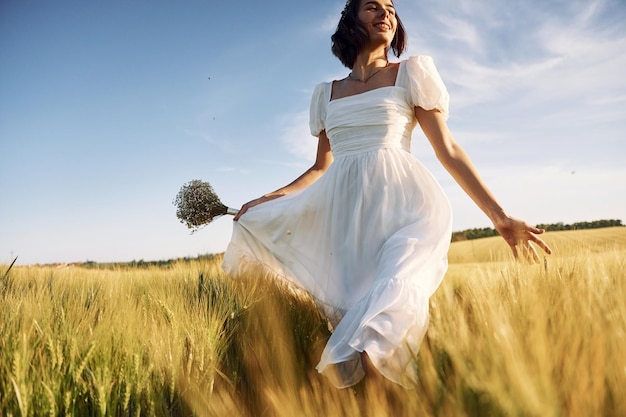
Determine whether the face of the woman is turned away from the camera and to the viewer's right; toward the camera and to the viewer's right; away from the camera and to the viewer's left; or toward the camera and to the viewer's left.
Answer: toward the camera and to the viewer's right

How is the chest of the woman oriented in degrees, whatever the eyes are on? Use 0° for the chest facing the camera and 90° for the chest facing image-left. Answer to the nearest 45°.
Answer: approximately 0°
